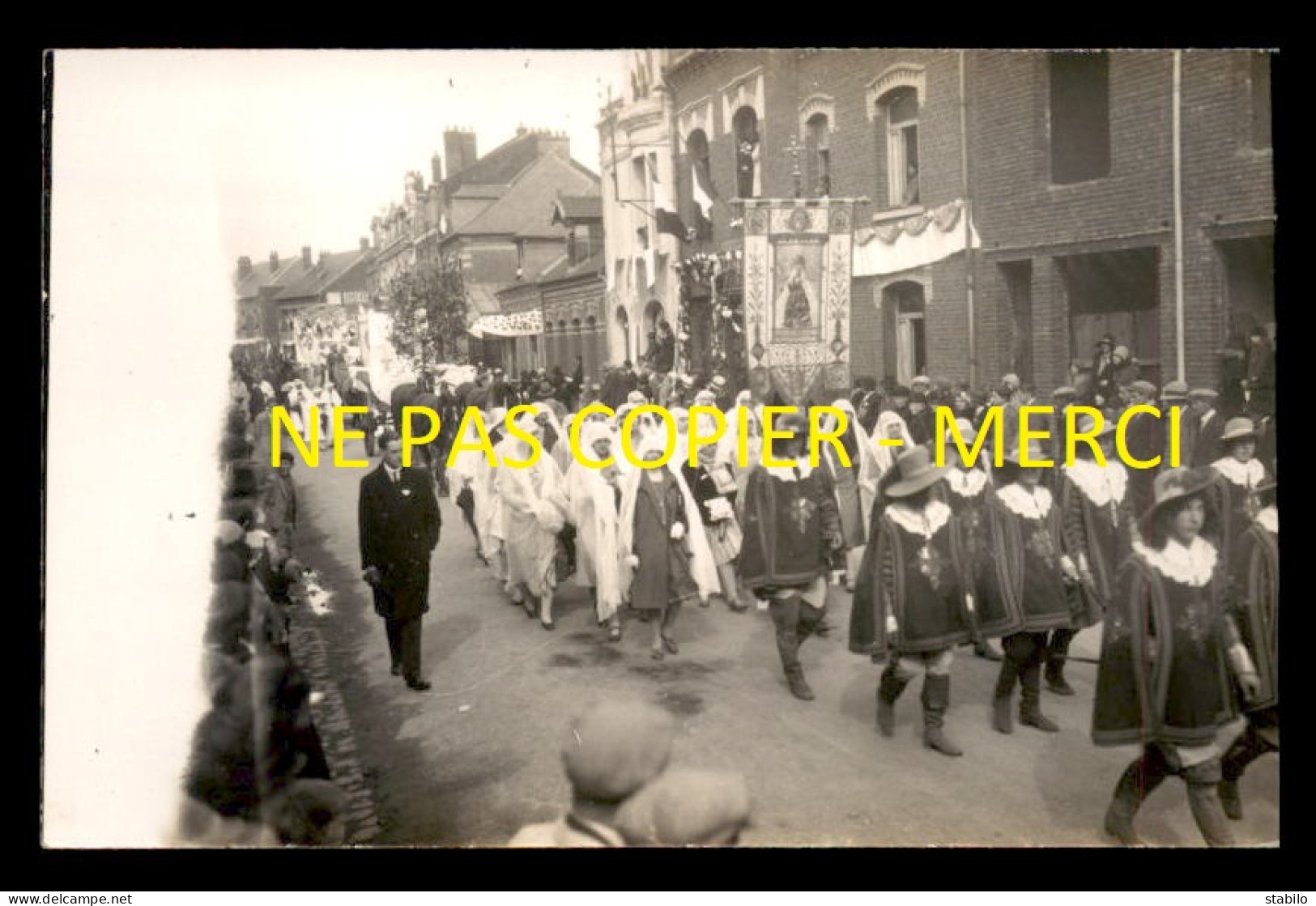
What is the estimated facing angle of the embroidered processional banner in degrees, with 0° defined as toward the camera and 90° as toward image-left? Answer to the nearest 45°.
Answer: approximately 0°

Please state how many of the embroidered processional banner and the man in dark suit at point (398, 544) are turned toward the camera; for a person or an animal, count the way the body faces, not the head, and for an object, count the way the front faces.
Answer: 2
